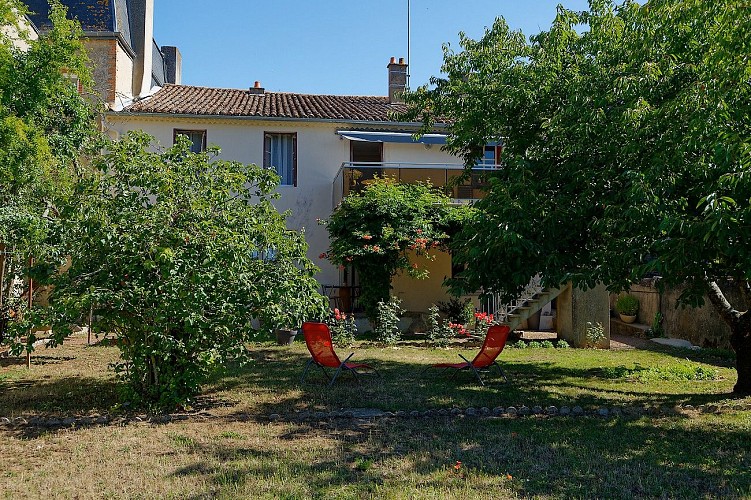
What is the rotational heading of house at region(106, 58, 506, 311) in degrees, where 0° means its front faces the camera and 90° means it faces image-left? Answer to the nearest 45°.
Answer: approximately 0°

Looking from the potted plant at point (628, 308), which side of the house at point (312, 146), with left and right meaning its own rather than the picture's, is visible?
left

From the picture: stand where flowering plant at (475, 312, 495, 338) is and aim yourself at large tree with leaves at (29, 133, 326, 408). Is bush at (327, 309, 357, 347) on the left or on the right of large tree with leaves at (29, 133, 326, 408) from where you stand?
right

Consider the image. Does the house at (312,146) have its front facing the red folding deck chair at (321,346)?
yes

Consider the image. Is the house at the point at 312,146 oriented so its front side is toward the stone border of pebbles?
yes

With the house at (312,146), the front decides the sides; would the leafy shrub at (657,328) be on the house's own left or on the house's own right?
on the house's own left

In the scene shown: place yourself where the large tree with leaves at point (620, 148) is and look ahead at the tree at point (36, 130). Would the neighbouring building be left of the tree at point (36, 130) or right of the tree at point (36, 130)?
right

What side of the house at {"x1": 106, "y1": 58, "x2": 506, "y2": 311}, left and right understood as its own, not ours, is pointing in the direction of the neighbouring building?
right

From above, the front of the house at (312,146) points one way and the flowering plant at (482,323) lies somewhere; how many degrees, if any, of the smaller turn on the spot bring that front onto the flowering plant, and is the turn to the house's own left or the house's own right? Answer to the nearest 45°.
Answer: approximately 45° to the house's own left

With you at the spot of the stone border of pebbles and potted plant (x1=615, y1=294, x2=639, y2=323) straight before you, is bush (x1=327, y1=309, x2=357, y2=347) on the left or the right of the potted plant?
left

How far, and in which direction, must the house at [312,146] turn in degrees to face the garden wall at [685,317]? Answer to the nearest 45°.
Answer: approximately 45° to its left
